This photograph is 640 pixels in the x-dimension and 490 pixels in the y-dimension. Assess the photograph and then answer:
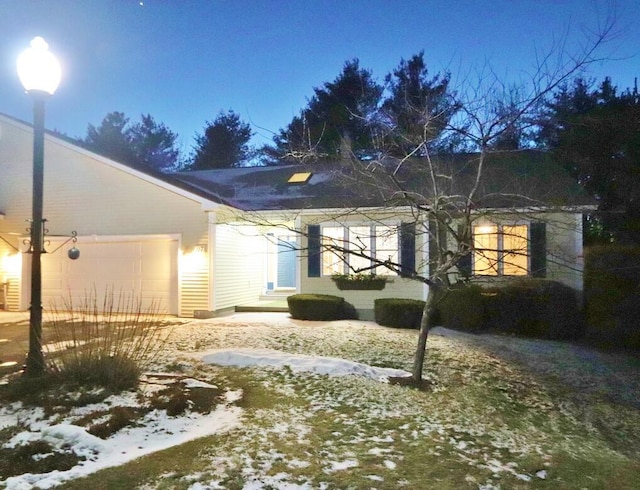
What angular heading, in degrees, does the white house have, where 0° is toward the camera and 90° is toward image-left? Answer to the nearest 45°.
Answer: approximately 0°

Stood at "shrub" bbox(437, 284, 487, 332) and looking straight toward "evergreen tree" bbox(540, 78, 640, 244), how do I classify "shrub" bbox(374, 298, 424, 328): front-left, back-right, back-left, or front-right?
back-left

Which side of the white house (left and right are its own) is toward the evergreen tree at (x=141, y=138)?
back

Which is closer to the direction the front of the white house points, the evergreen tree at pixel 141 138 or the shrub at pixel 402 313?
the shrub

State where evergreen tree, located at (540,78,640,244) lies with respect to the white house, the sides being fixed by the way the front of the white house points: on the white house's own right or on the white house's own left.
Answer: on the white house's own left

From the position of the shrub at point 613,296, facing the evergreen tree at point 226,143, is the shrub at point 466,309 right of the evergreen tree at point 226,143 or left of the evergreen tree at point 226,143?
left

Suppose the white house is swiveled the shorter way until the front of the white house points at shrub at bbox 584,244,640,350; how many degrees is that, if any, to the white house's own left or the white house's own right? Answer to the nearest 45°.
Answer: approximately 90° to the white house's own left

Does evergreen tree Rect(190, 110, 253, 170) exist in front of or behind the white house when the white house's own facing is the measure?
behind

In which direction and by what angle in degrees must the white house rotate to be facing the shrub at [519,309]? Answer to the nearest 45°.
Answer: approximately 90° to its left

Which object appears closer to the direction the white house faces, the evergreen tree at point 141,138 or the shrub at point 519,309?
the shrub
